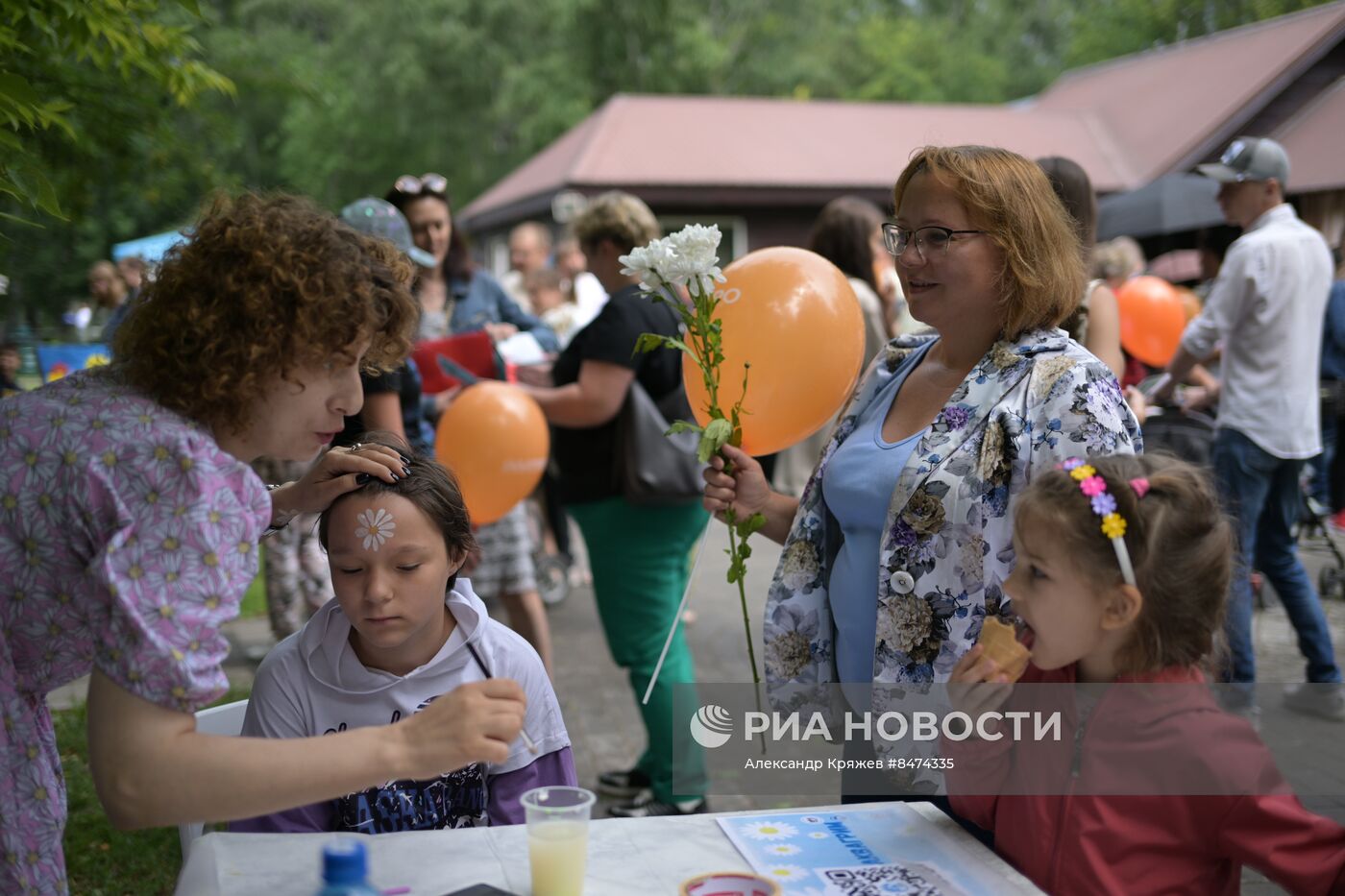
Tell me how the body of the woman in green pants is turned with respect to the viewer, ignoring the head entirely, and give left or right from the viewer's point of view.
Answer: facing to the left of the viewer

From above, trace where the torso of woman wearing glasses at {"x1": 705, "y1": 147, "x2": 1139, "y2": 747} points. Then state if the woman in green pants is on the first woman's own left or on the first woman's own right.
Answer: on the first woman's own right

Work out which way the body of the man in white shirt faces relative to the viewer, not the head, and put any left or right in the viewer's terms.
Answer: facing away from the viewer and to the left of the viewer

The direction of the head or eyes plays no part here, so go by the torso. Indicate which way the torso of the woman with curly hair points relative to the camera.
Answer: to the viewer's right

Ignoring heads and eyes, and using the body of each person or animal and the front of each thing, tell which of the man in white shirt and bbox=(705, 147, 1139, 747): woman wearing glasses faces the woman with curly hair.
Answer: the woman wearing glasses

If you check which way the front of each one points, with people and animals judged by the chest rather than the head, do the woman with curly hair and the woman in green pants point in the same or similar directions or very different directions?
very different directions

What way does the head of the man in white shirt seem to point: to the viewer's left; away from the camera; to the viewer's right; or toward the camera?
to the viewer's left

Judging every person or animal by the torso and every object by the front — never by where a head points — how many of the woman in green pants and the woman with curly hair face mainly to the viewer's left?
1

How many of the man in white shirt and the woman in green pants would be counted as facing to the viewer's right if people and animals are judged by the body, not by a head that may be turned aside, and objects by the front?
0

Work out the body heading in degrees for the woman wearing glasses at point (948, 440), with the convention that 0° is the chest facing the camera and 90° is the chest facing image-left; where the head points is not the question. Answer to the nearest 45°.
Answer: approximately 45°

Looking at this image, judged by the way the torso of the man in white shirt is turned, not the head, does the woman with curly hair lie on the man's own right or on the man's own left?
on the man's own left
